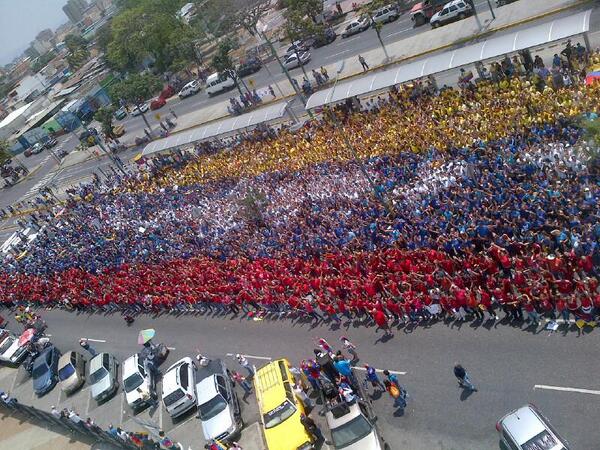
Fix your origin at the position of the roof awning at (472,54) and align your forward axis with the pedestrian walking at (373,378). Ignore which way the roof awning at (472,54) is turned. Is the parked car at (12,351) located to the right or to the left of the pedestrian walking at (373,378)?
right

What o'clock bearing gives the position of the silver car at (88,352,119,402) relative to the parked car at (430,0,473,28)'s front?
The silver car is roughly at 10 o'clock from the parked car.

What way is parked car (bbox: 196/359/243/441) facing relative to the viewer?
toward the camera

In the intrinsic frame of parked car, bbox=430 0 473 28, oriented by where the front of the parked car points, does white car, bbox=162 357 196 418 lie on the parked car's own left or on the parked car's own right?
on the parked car's own left

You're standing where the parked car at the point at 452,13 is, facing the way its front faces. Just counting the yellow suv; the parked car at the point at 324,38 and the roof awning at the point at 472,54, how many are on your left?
2

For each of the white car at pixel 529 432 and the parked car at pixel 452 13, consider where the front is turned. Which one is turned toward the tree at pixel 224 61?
the parked car

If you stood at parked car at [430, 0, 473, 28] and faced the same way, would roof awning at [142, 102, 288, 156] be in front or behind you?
in front

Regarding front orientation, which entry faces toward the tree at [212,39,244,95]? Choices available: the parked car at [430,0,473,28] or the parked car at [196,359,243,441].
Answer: the parked car at [430,0,473,28]

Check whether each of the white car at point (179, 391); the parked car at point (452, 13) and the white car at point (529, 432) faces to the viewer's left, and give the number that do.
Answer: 1

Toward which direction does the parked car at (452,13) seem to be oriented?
to the viewer's left

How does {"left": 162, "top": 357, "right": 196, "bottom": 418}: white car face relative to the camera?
away from the camera

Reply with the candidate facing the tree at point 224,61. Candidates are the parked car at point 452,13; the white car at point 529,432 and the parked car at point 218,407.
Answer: the parked car at point 452,13

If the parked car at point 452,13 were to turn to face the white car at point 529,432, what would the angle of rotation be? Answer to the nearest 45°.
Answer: approximately 90° to its left
